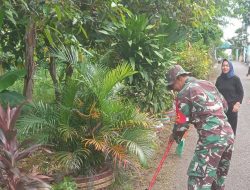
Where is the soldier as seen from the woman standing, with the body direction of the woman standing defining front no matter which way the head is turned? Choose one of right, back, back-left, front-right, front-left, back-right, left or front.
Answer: front-left

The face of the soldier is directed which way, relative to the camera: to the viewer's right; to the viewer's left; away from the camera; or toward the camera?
to the viewer's left

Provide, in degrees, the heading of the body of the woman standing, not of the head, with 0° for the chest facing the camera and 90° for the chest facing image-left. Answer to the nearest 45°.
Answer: approximately 45°

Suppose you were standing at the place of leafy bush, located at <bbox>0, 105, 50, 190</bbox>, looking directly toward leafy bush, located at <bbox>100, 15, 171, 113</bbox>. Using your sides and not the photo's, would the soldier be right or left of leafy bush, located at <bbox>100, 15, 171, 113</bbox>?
right

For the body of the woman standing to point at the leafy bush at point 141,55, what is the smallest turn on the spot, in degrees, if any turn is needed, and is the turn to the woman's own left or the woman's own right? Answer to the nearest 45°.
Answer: approximately 45° to the woman's own right

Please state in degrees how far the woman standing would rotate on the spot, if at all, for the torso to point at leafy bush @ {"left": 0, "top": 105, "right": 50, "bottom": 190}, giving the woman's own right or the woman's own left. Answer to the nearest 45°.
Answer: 0° — they already face it

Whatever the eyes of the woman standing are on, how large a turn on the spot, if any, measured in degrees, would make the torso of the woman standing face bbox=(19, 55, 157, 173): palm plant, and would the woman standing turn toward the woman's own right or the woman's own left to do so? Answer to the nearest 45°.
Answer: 0° — they already face it
